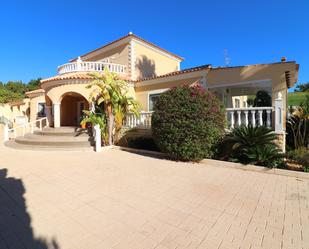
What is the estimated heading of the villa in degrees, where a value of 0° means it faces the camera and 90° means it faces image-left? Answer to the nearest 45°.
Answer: approximately 45°

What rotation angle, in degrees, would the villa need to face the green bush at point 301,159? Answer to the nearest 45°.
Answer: approximately 90° to its left

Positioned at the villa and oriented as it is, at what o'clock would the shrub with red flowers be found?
The shrub with red flowers is roughly at 10 o'clock from the villa.

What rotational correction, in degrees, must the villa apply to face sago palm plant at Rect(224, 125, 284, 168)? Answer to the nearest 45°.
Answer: approximately 90° to its left
